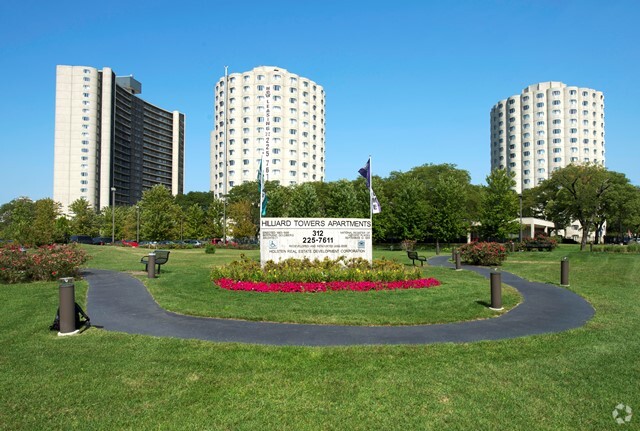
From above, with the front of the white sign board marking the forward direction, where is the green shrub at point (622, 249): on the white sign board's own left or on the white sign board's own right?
on the white sign board's own left

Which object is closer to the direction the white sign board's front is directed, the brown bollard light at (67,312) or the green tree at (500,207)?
the brown bollard light

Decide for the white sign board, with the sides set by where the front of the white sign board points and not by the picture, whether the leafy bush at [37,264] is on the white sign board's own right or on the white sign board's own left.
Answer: on the white sign board's own right

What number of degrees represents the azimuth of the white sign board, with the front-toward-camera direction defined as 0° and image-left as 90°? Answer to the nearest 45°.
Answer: approximately 0°

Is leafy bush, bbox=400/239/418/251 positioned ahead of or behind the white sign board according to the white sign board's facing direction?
behind

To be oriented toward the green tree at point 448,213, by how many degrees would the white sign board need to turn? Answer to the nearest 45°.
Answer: approximately 135° to its left

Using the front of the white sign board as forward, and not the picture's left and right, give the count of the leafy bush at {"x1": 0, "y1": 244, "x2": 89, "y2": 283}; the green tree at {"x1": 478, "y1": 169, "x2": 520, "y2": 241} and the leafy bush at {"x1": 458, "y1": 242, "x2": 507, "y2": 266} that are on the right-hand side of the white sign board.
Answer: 1

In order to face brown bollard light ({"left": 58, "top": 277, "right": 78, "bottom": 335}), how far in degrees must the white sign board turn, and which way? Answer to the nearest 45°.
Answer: approximately 45° to its right

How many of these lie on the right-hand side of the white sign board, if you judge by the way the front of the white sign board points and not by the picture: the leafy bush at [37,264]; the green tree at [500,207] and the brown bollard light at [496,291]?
1

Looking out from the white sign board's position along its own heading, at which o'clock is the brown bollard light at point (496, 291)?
The brown bollard light is roughly at 11 o'clock from the white sign board.

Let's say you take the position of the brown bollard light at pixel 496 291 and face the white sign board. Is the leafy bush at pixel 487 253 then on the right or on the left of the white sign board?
right

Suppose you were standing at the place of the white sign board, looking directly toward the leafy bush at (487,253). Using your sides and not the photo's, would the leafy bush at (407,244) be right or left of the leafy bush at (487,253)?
left

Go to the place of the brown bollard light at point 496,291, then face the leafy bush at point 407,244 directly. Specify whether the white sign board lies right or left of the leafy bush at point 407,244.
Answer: left
